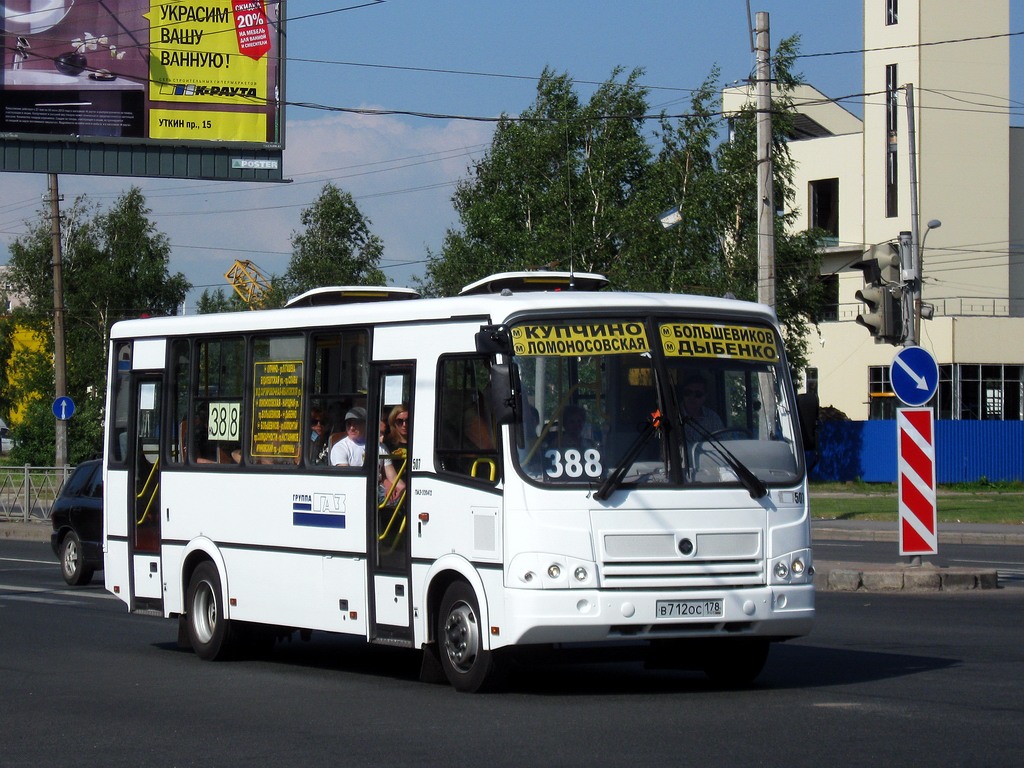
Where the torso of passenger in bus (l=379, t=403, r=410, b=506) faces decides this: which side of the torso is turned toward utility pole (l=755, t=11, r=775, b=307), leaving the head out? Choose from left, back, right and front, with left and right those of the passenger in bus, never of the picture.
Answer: left

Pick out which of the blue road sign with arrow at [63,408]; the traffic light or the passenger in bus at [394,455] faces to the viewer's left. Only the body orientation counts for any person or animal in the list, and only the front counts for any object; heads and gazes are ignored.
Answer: the traffic light

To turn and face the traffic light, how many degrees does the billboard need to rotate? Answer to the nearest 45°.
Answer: approximately 45° to its left

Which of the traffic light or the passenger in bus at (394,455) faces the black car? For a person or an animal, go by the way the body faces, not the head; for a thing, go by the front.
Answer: the traffic light

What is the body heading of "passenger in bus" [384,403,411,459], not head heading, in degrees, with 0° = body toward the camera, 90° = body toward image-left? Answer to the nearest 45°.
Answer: approximately 315°

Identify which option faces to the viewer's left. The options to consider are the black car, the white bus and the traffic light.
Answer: the traffic light

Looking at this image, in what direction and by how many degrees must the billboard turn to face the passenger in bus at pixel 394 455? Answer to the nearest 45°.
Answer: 0° — it already faces them
